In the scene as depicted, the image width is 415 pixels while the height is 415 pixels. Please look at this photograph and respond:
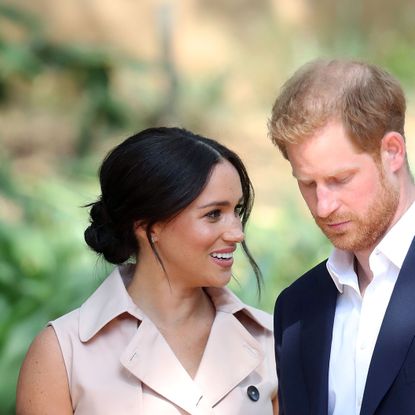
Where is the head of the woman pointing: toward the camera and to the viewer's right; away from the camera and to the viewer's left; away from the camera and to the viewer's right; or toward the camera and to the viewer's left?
toward the camera and to the viewer's right

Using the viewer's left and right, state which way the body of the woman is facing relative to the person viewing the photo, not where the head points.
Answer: facing the viewer and to the right of the viewer

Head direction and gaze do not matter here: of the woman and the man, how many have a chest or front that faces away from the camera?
0

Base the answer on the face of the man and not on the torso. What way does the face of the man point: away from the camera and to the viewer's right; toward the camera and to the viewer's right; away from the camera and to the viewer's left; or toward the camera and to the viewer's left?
toward the camera and to the viewer's left

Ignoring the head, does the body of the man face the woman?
no
